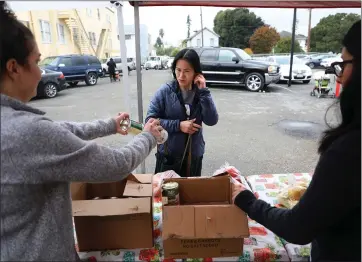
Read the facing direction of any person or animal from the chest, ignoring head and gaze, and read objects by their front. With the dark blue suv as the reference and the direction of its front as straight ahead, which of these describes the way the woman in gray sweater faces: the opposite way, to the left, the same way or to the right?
the opposite way

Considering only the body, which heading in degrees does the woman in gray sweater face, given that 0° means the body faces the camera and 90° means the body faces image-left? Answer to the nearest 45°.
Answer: approximately 225°

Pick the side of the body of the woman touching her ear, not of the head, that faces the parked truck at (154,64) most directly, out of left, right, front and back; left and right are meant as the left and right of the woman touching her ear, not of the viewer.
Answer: back

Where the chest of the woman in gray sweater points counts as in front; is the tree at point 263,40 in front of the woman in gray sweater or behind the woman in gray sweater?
in front

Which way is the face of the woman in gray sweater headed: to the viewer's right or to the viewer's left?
to the viewer's right

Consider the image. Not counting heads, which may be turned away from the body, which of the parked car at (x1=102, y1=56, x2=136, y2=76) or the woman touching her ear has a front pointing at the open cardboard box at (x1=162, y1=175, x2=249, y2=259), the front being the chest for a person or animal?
the woman touching her ear

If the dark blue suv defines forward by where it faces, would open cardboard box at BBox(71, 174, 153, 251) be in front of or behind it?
in front
